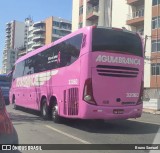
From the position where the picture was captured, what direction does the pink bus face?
facing away from the viewer and to the left of the viewer

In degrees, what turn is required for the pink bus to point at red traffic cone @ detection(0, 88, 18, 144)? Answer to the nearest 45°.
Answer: approximately 135° to its left
